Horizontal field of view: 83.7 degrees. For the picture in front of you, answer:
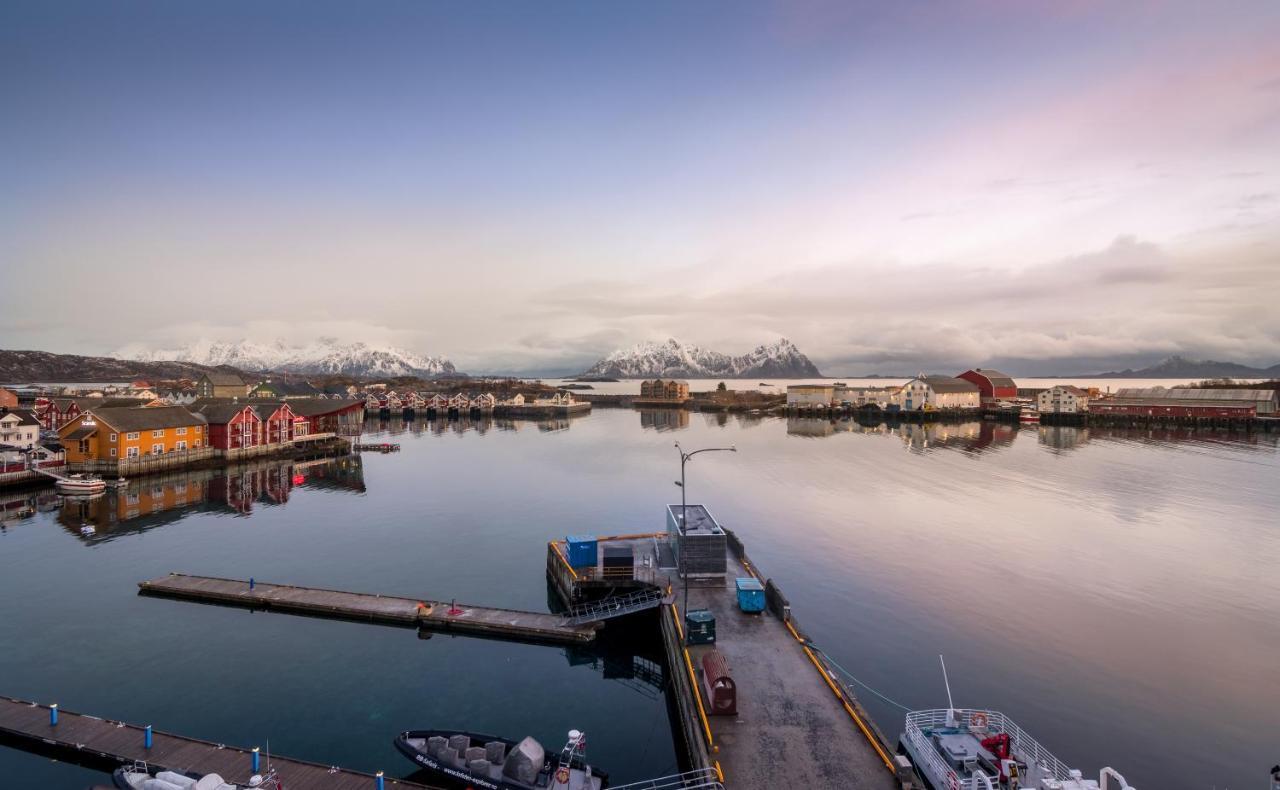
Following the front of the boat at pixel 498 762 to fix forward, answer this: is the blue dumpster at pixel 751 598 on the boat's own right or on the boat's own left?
on the boat's own right

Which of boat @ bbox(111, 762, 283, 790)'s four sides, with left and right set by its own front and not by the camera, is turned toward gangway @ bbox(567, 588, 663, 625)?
right

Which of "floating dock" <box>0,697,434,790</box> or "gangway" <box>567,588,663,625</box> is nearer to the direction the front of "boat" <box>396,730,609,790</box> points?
the floating dock

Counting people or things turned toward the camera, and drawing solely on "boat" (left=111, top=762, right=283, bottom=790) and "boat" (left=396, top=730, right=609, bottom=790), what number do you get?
0

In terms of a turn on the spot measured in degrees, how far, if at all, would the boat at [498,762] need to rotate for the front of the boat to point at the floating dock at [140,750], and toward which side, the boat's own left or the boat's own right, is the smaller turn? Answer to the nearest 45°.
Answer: approximately 45° to the boat's own left

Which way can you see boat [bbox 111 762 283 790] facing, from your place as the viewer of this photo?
facing to the left of the viewer

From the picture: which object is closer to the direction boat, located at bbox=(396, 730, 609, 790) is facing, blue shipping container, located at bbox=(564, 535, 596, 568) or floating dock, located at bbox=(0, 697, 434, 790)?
the floating dock

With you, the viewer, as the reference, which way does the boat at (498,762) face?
facing away from the viewer and to the left of the viewer

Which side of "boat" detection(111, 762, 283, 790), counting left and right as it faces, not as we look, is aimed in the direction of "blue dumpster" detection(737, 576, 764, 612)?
right
